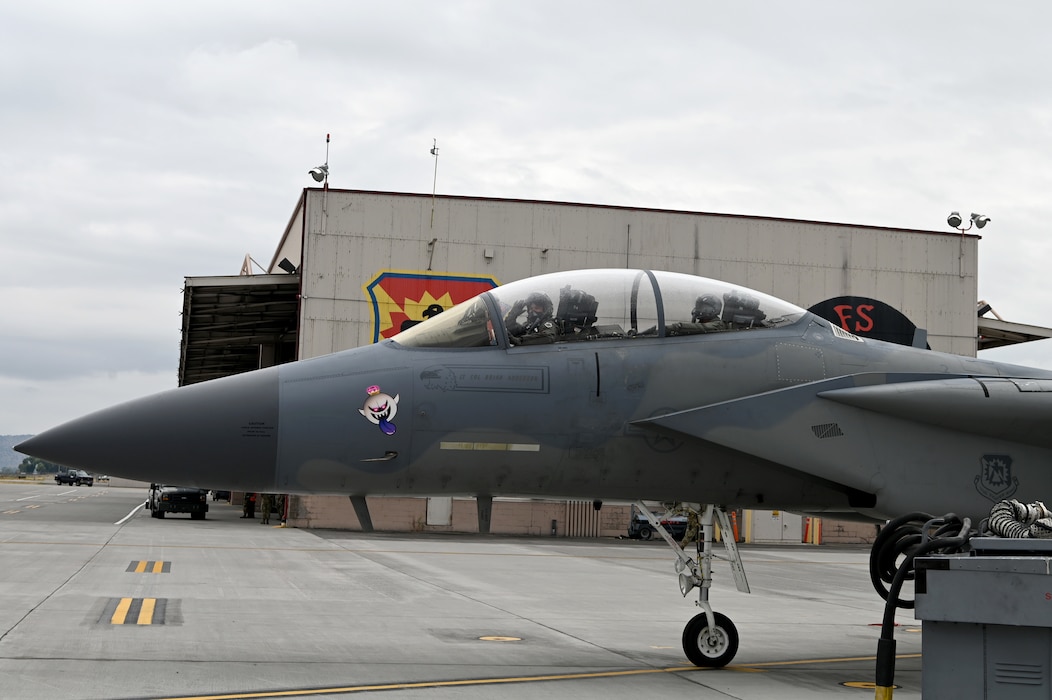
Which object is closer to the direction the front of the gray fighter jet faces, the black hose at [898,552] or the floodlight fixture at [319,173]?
the floodlight fixture

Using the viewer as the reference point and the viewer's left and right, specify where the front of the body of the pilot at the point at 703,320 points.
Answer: facing to the left of the viewer

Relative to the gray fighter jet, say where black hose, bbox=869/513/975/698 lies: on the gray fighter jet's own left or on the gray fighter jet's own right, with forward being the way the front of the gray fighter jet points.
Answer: on the gray fighter jet's own left

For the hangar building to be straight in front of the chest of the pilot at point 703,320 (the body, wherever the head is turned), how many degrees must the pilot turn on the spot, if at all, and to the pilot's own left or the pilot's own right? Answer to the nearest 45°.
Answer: approximately 90° to the pilot's own right

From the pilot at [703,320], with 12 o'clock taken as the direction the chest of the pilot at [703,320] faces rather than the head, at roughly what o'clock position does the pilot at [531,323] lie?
the pilot at [531,323] is roughly at 11 o'clock from the pilot at [703,320].

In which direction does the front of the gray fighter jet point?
to the viewer's left

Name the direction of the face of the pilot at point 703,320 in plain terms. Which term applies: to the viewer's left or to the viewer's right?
to the viewer's left

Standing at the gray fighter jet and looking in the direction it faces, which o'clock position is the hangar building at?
The hangar building is roughly at 3 o'clock from the gray fighter jet.

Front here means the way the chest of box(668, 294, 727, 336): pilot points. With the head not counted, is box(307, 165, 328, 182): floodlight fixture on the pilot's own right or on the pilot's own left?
on the pilot's own right

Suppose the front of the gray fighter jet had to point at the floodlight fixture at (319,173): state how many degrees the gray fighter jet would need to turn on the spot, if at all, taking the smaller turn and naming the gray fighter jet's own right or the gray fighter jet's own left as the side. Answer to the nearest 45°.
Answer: approximately 90° to the gray fighter jet's own right
